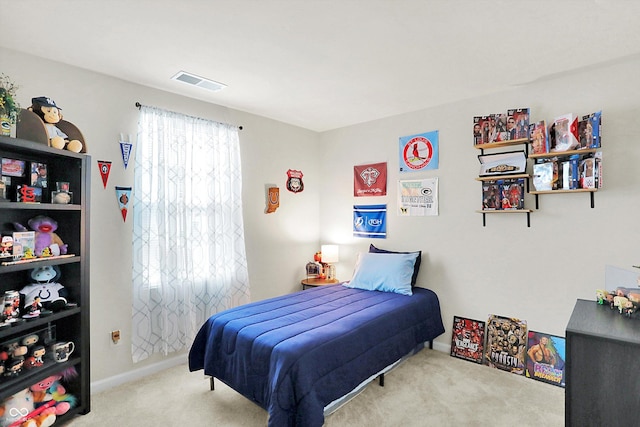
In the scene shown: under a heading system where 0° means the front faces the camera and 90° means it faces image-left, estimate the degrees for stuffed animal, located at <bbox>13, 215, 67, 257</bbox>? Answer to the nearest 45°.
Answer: approximately 0°

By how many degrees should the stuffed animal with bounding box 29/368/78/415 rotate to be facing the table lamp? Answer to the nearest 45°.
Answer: approximately 90° to its left

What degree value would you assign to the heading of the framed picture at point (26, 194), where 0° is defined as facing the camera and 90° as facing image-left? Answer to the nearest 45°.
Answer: approximately 0°

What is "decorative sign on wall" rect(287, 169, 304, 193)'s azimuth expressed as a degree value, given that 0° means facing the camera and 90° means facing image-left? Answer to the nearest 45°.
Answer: approximately 315°

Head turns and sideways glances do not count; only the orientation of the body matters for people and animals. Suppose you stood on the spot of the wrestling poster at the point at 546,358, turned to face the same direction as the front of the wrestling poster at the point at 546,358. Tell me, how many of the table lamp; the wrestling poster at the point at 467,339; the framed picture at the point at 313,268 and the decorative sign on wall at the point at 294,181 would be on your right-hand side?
4

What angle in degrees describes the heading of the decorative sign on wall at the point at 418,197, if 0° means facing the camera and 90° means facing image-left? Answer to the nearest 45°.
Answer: approximately 45°

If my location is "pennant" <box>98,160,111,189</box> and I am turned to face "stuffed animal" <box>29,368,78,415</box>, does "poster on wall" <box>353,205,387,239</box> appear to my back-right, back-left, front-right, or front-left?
back-left

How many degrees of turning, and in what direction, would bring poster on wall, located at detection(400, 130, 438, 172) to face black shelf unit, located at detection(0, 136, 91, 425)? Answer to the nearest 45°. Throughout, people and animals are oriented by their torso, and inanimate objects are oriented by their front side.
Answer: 0° — it already faces it
